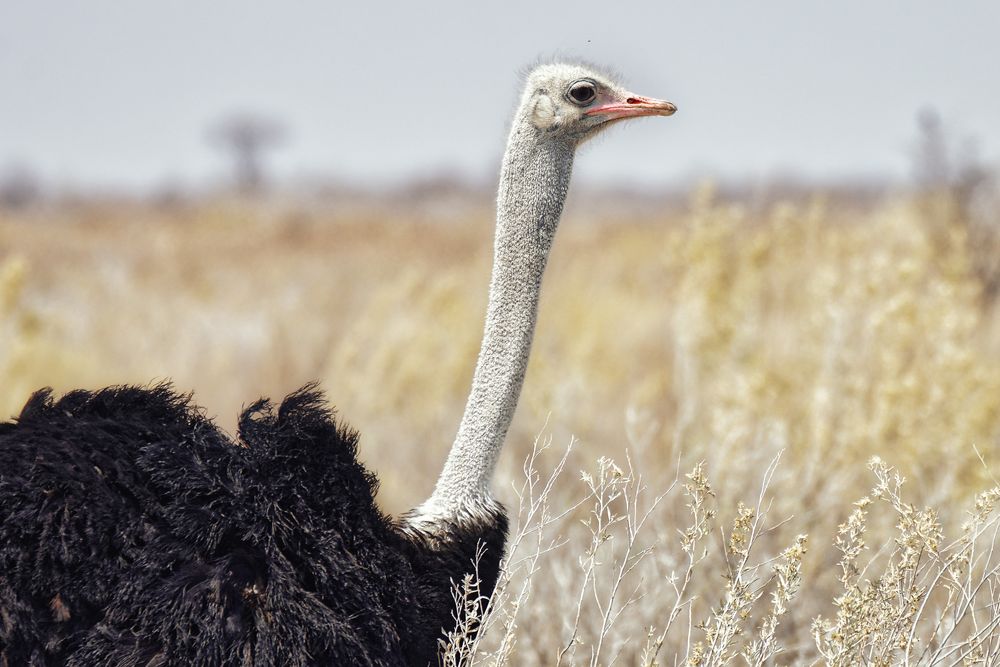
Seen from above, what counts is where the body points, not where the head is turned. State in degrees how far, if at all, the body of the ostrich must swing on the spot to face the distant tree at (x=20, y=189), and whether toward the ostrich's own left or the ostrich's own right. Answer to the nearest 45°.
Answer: approximately 90° to the ostrich's own left

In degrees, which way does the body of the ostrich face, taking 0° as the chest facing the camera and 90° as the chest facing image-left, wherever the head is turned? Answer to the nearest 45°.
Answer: approximately 270°
